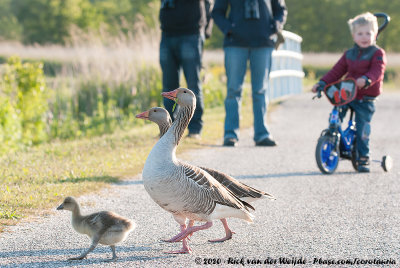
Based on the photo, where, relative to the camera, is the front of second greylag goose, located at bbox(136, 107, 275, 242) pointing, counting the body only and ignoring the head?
to the viewer's left

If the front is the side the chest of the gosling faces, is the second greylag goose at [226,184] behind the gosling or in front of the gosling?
behind

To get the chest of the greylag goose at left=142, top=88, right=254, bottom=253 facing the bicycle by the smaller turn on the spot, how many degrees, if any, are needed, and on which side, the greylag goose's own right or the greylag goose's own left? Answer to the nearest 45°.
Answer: approximately 135° to the greylag goose's own right

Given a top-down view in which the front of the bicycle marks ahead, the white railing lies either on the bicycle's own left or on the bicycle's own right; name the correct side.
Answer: on the bicycle's own right

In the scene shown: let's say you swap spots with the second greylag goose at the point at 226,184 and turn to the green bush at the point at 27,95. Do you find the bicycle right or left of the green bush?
right

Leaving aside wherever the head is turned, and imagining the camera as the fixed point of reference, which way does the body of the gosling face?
to the viewer's left

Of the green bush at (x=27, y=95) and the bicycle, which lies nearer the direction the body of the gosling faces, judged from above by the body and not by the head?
the green bush

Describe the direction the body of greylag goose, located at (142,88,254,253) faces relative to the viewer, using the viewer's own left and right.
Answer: facing to the left of the viewer

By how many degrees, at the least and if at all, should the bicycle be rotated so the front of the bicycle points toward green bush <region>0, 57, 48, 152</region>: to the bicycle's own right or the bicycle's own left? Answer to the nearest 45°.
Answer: approximately 90° to the bicycle's own right
